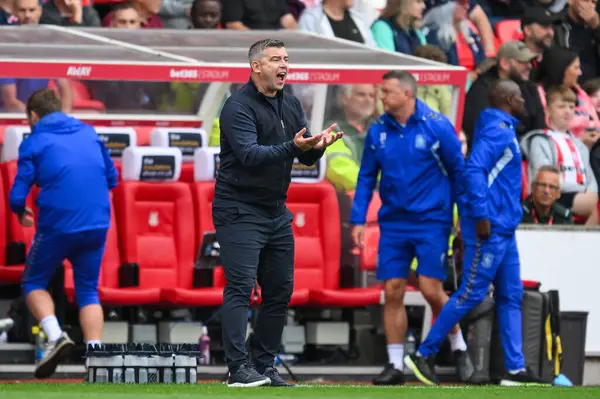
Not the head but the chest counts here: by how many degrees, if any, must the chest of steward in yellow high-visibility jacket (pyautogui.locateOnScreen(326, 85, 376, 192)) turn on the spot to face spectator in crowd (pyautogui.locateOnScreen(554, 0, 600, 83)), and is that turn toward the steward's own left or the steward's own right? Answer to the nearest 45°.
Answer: approximately 90° to the steward's own left

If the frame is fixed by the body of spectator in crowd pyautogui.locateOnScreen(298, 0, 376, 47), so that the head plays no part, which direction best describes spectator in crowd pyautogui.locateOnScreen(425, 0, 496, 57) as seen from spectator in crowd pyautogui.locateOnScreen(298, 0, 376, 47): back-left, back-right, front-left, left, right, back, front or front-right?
left

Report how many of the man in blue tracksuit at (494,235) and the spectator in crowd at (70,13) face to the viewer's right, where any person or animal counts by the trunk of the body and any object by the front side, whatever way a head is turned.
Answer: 1

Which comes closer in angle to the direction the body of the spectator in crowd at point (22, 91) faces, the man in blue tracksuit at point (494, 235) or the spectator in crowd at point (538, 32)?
the man in blue tracksuit

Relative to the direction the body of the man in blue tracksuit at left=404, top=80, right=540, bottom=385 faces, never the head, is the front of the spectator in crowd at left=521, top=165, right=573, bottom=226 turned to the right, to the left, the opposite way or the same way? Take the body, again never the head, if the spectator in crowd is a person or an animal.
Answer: to the right

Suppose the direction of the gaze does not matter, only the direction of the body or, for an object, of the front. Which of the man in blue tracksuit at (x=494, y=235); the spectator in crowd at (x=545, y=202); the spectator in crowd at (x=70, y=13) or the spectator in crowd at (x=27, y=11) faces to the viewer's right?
the man in blue tracksuit

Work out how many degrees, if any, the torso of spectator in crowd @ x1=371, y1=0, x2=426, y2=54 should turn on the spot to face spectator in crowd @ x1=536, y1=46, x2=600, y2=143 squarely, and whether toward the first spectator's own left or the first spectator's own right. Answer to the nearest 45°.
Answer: approximately 45° to the first spectator's own left
